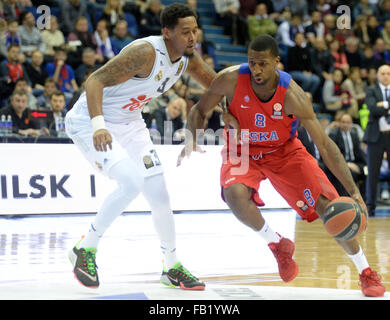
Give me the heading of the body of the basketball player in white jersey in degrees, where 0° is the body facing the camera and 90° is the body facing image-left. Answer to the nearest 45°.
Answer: approximately 315°

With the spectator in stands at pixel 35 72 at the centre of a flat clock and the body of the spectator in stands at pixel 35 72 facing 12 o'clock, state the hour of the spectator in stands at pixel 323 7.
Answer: the spectator in stands at pixel 323 7 is roughly at 8 o'clock from the spectator in stands at pixel 35 72.

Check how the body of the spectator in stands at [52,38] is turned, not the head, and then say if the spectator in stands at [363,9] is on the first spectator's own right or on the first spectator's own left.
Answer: on the first spectator's own left

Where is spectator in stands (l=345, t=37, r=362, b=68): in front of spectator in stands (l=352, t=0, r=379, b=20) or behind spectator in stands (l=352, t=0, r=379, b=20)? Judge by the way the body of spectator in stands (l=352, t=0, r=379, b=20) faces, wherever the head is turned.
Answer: in front

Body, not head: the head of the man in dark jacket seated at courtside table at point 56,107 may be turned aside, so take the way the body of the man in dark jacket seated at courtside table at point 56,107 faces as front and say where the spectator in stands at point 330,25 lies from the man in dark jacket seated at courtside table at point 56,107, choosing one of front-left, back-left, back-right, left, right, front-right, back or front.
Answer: back-left

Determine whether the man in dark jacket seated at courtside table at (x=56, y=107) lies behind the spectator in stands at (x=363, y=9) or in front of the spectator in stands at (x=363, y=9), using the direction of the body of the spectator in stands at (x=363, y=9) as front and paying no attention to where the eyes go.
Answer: in front
